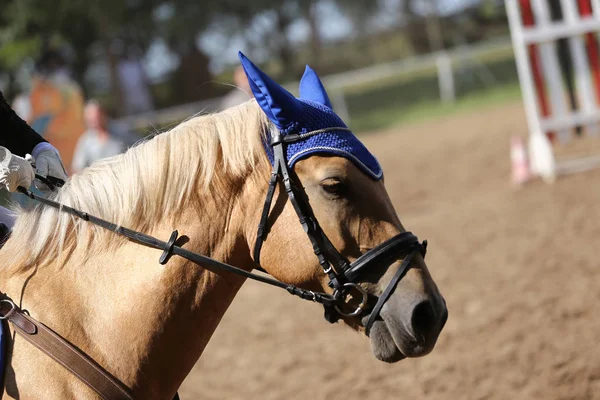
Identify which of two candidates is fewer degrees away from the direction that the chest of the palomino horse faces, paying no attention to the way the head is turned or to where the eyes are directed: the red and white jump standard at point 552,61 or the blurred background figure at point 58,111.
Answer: the red and white jump standard

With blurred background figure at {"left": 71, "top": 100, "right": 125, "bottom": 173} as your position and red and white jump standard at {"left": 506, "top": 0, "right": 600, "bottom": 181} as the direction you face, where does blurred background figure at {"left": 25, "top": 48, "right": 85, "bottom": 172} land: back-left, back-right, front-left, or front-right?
back-left

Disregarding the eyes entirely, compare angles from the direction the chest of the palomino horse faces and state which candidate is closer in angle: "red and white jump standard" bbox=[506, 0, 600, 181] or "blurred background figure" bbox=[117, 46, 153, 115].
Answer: the red and white jump standard

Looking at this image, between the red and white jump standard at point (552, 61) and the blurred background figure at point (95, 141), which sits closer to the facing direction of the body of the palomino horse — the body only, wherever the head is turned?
the red and white jump standard

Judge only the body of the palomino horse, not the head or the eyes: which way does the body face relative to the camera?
to the viewer's right
